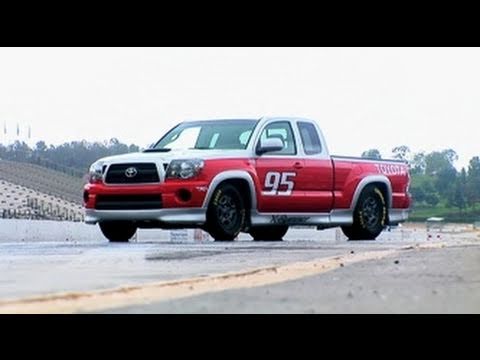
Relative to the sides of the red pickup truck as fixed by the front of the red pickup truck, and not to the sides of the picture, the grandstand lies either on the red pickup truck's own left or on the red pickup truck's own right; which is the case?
on the red pickup truck's own right

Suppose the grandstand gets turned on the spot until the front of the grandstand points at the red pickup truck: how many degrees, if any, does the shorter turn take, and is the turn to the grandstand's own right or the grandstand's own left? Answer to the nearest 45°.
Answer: approximately 45° to the grandstand's own right

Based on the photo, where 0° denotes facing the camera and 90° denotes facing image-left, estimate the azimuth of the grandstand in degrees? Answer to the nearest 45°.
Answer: approximately 315°

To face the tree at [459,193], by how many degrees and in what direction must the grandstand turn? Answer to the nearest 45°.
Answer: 0° — it already faces it
